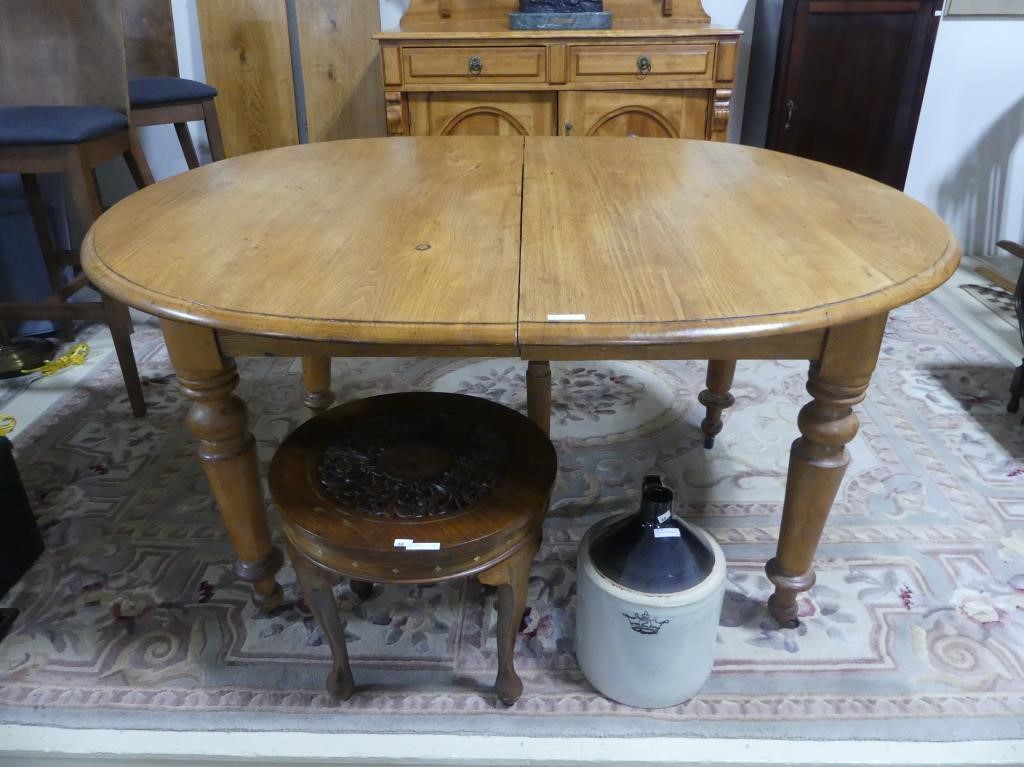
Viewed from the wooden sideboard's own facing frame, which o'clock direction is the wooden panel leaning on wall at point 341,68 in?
The wooden panel leaning on wall is roughly at 4 o'clock from the wooden sideboard.

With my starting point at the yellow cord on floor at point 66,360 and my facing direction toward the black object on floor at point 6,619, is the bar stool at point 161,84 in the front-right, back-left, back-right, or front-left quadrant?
back-left

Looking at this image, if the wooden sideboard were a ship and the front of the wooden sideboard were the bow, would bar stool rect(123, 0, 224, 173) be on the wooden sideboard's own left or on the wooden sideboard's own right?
on the wooden sideboard's own right

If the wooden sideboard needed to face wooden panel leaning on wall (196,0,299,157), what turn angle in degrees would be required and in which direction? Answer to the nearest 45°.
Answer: approximately 90° to its right

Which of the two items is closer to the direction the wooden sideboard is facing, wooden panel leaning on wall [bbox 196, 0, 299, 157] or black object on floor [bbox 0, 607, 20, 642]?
the black object on floor

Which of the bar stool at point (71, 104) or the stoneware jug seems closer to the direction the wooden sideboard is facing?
the stoneware jug

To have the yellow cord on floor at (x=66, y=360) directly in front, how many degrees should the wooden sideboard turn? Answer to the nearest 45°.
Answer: approximately 45° to its right

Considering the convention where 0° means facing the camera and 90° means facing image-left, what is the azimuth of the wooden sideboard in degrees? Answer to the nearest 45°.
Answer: approximately 0°

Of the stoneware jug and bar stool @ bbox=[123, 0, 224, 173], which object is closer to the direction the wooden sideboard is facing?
the stoneware jug

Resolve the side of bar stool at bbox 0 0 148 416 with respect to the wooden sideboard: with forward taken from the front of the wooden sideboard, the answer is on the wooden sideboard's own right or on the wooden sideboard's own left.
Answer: on the wooden sideboard's own right

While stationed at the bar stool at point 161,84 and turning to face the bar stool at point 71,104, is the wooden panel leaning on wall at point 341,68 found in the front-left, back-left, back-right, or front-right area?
back-left

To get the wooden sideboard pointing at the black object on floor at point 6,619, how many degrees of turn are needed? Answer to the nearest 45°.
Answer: approximately 45° to its right
